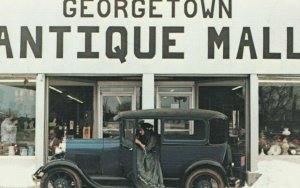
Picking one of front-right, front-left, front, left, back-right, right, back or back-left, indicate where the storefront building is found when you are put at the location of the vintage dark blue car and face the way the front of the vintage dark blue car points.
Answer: right

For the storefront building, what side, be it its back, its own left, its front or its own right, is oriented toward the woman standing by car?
front

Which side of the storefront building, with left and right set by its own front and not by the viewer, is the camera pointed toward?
front

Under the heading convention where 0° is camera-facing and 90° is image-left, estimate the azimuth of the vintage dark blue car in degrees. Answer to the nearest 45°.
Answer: approximately 90°

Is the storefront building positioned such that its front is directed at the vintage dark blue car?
yes

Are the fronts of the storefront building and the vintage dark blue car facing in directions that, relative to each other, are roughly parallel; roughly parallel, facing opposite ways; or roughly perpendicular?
roughly perpendicular
